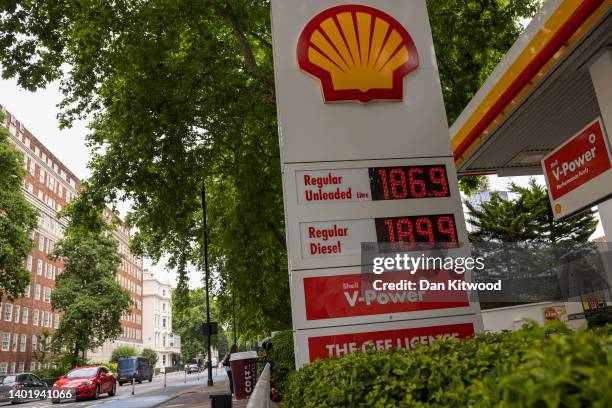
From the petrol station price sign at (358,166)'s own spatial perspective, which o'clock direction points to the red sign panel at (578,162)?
The red sign panel is roughly at 8 o'clock from the petrol station price sign.

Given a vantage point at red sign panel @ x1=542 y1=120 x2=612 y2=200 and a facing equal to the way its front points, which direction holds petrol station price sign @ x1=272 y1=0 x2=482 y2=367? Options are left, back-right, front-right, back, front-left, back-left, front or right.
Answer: front

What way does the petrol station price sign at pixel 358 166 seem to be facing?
toward the camera

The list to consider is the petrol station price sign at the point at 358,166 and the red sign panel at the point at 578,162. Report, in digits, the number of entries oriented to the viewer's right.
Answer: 0

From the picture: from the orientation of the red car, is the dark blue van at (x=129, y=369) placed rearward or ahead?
rearward

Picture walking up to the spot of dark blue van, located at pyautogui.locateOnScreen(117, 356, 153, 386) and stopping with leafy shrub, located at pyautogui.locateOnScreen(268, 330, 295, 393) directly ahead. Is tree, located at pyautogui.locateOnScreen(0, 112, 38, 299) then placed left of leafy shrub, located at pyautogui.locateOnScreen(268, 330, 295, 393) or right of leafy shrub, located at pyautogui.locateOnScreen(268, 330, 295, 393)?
right

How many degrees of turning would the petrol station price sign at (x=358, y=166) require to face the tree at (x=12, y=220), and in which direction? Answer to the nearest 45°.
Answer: approximately 135° to its right

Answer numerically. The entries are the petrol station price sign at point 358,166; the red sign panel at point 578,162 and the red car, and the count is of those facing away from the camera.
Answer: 0

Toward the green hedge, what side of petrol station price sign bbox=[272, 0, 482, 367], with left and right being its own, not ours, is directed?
front

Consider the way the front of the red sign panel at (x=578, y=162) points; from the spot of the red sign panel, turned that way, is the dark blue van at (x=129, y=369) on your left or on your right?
on your right

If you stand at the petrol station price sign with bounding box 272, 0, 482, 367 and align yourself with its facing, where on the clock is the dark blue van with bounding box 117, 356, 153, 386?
The dark blue van is roughly at 5 o'clock from the petrol station price sign.

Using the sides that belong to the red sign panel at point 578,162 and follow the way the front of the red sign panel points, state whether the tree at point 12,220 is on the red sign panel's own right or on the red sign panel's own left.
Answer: on the red sign panel's own right

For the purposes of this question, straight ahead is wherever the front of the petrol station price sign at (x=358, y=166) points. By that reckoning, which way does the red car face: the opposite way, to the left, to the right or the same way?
the same way

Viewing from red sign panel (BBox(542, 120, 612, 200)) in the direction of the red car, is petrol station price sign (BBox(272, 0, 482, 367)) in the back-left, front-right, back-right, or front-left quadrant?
front-left

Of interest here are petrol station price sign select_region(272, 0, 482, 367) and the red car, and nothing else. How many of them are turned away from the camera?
0

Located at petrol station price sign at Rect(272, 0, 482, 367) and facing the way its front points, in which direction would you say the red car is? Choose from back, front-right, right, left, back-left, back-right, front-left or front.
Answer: back-right

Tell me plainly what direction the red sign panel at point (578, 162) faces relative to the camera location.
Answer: facing the viewer and to the left of the viewer

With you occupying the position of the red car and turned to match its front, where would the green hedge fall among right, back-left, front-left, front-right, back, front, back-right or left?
front-left

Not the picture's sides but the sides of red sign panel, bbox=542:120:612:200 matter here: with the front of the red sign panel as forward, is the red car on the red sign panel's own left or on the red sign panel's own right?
on the red sign panel's own right
